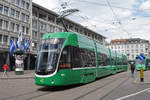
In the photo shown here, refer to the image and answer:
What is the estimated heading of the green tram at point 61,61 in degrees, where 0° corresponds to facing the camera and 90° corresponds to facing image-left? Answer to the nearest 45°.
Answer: approximately 45°

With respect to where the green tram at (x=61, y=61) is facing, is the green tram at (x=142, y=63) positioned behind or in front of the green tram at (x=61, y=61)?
behind
